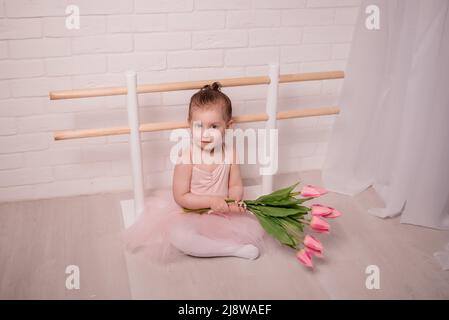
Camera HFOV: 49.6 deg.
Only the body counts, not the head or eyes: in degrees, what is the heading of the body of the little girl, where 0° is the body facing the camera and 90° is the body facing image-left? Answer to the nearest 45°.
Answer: approximately 0°
